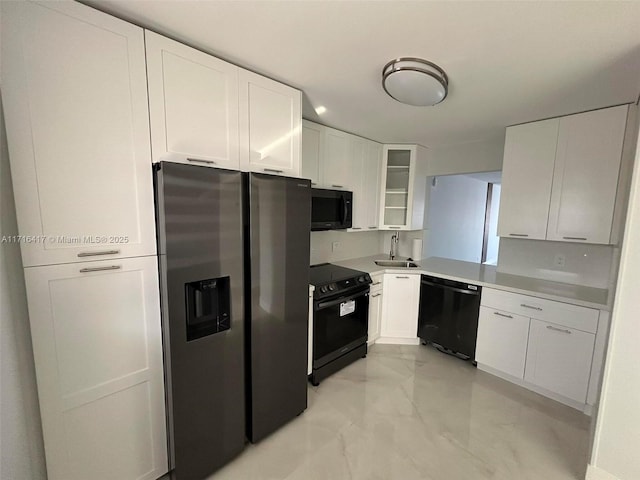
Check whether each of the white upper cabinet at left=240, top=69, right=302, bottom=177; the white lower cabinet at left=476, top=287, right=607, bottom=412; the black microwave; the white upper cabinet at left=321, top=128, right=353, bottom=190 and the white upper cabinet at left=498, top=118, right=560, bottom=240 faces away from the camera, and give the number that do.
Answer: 0

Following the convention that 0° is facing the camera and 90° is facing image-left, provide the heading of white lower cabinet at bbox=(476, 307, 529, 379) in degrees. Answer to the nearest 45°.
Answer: approximately 45°

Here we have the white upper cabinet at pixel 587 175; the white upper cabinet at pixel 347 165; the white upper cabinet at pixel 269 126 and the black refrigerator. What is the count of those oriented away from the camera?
0

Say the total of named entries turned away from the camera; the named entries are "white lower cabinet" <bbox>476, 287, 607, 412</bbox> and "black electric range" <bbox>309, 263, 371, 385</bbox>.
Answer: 0

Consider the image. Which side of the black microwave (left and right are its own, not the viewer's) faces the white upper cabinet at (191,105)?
right

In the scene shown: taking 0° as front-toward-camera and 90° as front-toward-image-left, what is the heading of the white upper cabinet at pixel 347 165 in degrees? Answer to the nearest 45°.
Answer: approximately 315°

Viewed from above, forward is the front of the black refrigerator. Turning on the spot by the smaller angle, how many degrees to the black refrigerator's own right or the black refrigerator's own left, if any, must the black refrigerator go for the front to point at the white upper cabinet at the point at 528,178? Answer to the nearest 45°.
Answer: approximately 45° to the black refrigerator's own left

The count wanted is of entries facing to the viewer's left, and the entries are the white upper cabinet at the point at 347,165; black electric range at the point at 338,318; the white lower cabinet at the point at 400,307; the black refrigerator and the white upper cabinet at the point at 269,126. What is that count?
0

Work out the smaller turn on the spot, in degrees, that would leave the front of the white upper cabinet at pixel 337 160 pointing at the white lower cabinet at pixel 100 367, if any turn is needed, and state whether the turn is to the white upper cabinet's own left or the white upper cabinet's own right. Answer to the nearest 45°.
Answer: approximately 90° to the white upper cabinet's own right

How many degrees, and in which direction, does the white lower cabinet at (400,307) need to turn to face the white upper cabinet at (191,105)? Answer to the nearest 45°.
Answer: approximately 45° to its right

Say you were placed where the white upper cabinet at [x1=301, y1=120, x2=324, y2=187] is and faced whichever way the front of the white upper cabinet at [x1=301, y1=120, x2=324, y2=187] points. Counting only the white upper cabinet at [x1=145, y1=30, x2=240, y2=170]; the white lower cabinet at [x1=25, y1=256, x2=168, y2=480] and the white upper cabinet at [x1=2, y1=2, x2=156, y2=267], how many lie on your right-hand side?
3

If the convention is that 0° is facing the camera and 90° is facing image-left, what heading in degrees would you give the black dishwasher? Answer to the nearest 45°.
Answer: approximately 45°

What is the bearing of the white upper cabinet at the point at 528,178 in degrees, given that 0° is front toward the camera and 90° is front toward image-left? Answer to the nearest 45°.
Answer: approximately 45°
